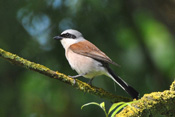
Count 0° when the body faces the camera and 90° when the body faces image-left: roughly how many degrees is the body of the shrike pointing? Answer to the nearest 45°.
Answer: approximately 90°
